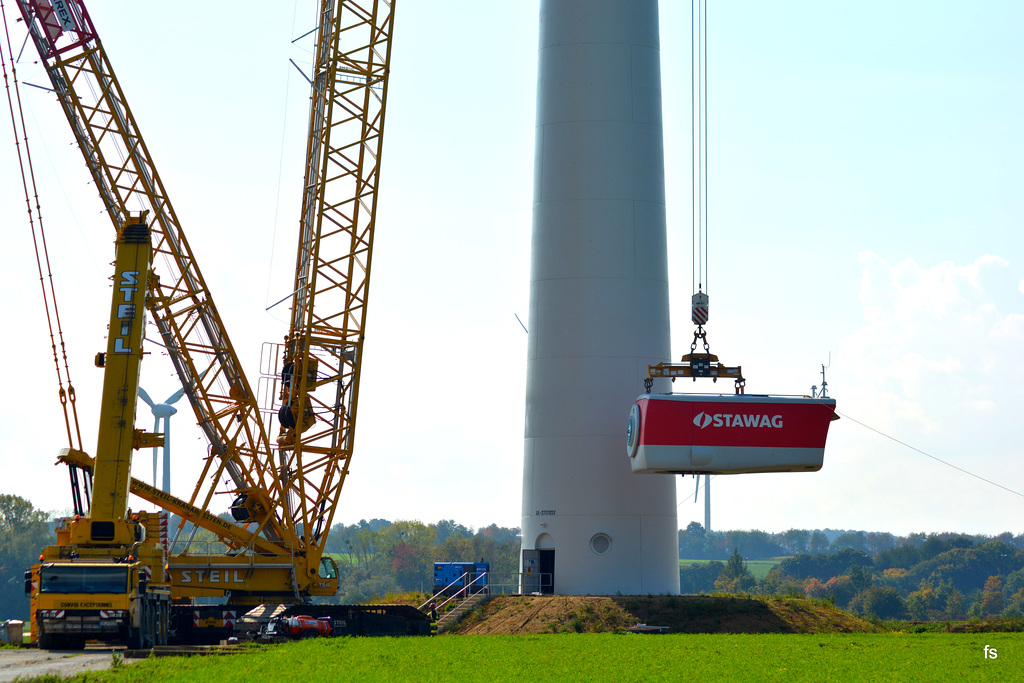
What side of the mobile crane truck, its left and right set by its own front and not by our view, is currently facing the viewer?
front
